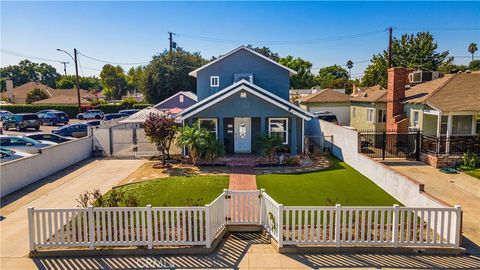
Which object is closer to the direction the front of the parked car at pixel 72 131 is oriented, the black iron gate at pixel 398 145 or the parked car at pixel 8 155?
the parked car

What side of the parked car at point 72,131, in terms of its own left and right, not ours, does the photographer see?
left

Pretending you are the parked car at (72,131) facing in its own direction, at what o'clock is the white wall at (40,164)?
The white wall is roughly at 9 o'clock from the parked car.

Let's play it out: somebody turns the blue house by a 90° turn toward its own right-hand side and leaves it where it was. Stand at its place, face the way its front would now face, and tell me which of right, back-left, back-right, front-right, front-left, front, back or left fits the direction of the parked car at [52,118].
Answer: front-right

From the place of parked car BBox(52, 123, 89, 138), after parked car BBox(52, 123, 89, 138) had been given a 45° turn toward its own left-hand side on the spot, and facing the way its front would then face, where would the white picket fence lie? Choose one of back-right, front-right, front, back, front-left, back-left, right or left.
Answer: front-left

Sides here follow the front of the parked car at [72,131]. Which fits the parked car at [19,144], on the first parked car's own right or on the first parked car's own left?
on the first parked car's own left
